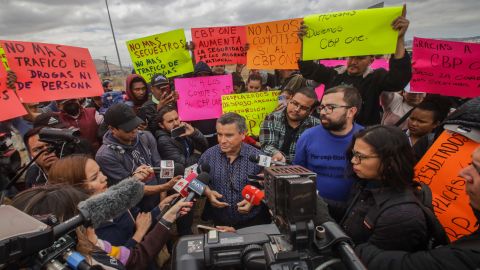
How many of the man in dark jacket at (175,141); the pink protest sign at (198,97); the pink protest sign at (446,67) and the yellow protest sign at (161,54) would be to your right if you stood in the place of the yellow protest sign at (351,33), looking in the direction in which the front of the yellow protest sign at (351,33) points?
3

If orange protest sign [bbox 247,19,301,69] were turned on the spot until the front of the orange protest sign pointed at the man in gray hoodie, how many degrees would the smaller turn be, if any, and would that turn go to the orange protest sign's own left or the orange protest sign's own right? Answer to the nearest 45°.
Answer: approximately 45° to the orange protest sign's own right

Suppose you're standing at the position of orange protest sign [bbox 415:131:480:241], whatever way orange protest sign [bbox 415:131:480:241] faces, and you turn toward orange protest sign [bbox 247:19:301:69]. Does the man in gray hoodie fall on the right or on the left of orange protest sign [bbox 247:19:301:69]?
left

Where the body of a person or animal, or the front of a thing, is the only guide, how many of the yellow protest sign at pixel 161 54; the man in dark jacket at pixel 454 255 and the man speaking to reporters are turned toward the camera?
2

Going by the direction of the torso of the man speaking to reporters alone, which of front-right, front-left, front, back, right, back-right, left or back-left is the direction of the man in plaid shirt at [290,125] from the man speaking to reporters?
back-left

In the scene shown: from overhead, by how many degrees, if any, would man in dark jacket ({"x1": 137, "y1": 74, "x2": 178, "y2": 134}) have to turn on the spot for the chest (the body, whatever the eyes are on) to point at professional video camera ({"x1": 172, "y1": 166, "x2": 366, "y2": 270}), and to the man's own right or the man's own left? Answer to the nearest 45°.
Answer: approximately 45° to the man's own right

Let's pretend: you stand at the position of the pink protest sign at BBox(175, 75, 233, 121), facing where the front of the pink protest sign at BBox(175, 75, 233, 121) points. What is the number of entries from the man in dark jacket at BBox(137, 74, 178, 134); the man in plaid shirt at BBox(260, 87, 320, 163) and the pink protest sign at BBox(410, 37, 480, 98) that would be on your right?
1

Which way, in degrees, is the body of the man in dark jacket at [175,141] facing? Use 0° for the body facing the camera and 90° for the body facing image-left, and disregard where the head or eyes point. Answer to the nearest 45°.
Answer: approximately 315°
